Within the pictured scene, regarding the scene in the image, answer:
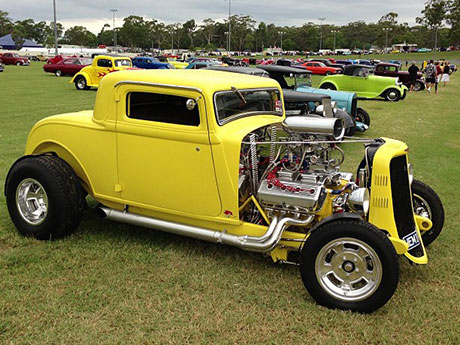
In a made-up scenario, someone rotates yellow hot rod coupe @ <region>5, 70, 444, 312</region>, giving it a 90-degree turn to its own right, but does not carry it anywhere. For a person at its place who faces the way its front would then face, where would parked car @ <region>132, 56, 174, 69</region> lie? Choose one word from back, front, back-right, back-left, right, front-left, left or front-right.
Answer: back-right

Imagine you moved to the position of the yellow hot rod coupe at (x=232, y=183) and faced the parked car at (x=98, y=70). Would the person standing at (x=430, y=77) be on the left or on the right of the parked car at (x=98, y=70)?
right

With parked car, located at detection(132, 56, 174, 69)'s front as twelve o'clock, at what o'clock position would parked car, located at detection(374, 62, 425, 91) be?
parked car, located at detection(374, 62, 425, 91) is roughly at 1 o'clock from parked car, located at detection(132, 56, 174, 69).
